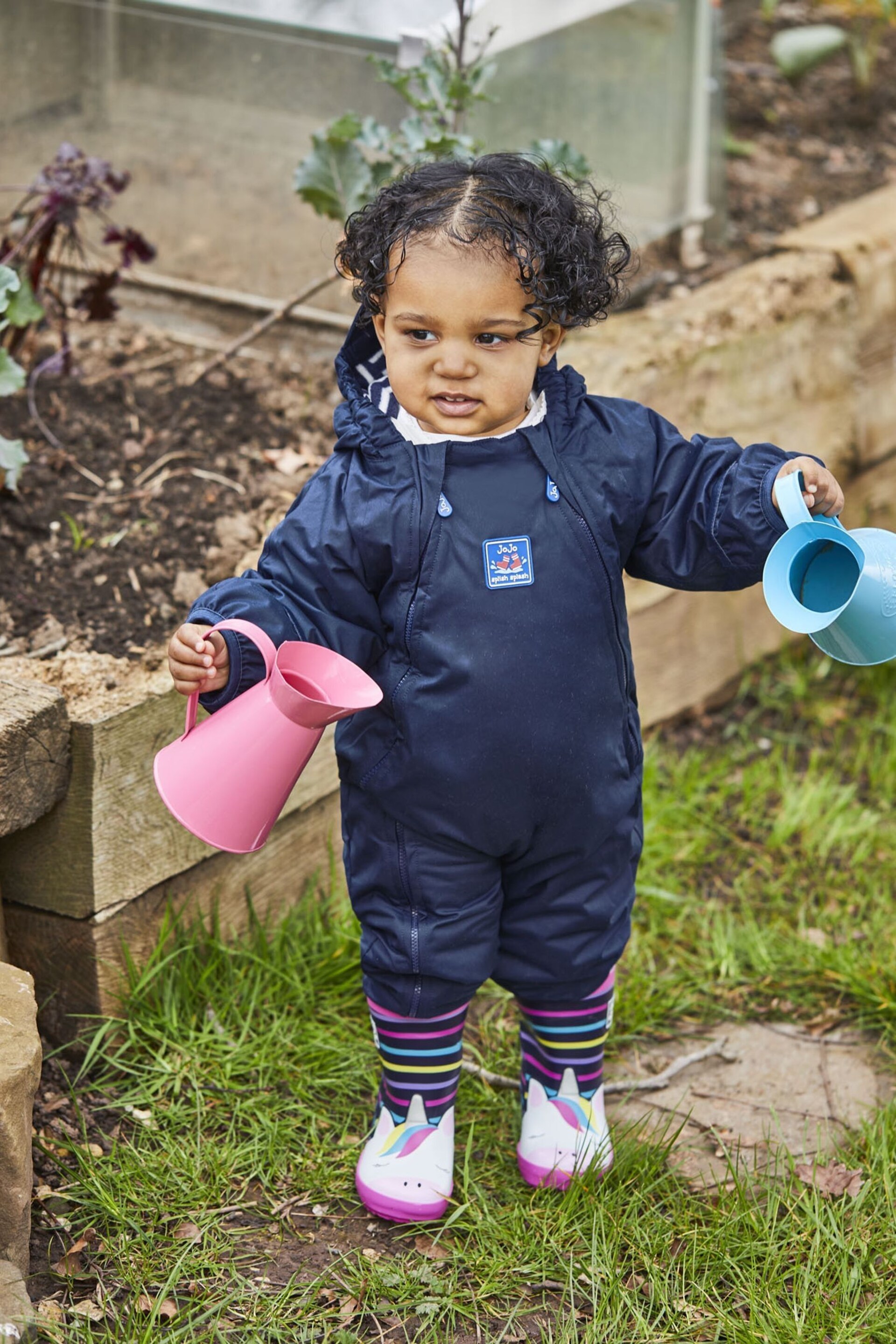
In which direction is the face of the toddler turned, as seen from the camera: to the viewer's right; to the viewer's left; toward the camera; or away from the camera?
toward the camera

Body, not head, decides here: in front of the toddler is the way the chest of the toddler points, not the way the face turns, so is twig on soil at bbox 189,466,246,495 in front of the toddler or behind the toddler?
behind

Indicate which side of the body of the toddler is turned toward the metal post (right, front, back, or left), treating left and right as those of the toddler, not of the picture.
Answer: back

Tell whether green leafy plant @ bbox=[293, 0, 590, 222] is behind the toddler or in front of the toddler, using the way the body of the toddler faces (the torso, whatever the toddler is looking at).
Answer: behind

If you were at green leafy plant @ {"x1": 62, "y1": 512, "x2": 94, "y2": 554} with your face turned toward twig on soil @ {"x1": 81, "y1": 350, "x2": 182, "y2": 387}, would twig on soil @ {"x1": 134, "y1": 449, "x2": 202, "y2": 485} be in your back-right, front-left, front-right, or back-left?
front-right

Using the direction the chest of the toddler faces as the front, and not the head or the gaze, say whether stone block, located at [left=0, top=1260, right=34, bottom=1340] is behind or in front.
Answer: in front

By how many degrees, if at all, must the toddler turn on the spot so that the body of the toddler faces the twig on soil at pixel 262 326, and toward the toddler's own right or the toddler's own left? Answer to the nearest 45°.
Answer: approximately 180°

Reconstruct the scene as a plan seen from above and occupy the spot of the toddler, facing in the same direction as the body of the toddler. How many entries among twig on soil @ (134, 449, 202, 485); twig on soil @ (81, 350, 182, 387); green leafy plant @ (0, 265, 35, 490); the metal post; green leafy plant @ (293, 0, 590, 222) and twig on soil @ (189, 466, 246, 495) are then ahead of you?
0

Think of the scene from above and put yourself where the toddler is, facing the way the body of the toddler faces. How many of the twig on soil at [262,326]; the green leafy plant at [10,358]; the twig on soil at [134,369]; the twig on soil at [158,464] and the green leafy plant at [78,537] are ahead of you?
0

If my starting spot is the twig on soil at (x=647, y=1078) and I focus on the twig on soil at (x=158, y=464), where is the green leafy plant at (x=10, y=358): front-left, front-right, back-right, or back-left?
front-left

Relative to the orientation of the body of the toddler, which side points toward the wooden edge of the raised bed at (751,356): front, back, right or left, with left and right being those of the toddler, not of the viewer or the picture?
back

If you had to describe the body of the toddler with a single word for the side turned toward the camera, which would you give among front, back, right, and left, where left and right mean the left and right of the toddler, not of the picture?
front

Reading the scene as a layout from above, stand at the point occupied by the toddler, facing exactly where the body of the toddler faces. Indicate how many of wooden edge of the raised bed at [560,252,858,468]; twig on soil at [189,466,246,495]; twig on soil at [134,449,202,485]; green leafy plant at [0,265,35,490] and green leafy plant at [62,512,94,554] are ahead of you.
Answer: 0

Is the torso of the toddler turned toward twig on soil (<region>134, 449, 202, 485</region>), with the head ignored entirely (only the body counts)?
no
